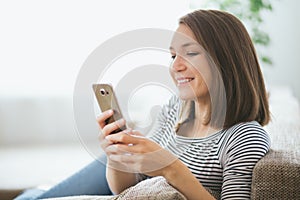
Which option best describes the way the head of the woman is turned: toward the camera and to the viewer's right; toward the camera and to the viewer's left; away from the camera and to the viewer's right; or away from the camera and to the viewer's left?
toward the camera and to the viewer's left

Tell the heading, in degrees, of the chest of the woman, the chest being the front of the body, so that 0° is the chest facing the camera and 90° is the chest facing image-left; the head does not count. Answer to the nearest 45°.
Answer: approximately 45°
